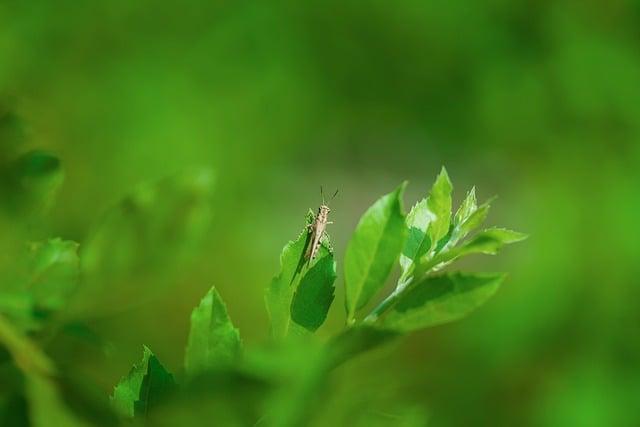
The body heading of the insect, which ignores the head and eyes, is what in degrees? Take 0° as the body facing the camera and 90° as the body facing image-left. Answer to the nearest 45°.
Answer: approximately 180°
